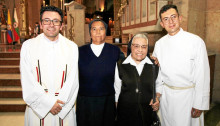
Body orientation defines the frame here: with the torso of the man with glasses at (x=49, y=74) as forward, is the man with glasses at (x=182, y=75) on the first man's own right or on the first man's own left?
on the first man's own left

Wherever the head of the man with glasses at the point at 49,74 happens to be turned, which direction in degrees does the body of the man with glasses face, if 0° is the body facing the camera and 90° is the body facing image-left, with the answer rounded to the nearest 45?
approximately 0°

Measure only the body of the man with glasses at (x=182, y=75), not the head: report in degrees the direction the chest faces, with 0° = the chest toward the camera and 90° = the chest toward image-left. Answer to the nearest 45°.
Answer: approximately 45°
